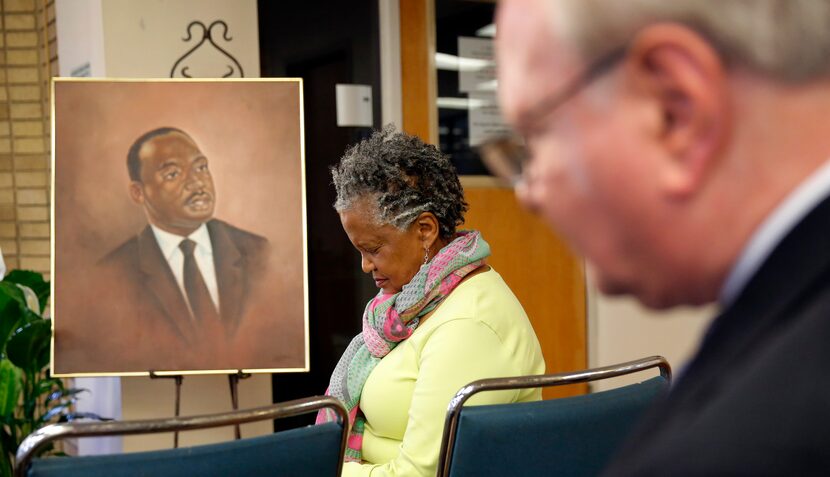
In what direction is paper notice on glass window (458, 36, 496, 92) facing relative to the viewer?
toward the camera

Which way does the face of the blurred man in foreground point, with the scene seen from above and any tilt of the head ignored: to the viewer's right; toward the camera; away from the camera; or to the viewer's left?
to the viewer's left

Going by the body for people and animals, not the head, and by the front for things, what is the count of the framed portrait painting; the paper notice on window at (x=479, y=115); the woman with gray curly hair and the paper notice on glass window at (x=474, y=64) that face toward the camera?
3

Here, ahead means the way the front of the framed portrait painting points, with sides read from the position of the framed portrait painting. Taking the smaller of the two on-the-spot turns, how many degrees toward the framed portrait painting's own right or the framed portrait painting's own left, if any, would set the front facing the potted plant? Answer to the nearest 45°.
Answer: approximately 135° to the framed portrait painting's own right

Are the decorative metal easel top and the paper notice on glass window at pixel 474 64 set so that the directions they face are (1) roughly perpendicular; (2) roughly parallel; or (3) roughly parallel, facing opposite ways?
roughly parallel

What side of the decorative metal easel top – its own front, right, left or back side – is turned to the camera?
front

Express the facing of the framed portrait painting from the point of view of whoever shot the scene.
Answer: facing the viewer

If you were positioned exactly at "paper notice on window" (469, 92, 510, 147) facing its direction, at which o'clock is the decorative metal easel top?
The decorative metal easel top is roughly at 2 o'clock from the paper notice on window.

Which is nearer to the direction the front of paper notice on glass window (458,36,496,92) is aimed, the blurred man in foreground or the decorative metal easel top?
the blurred man in foreground
